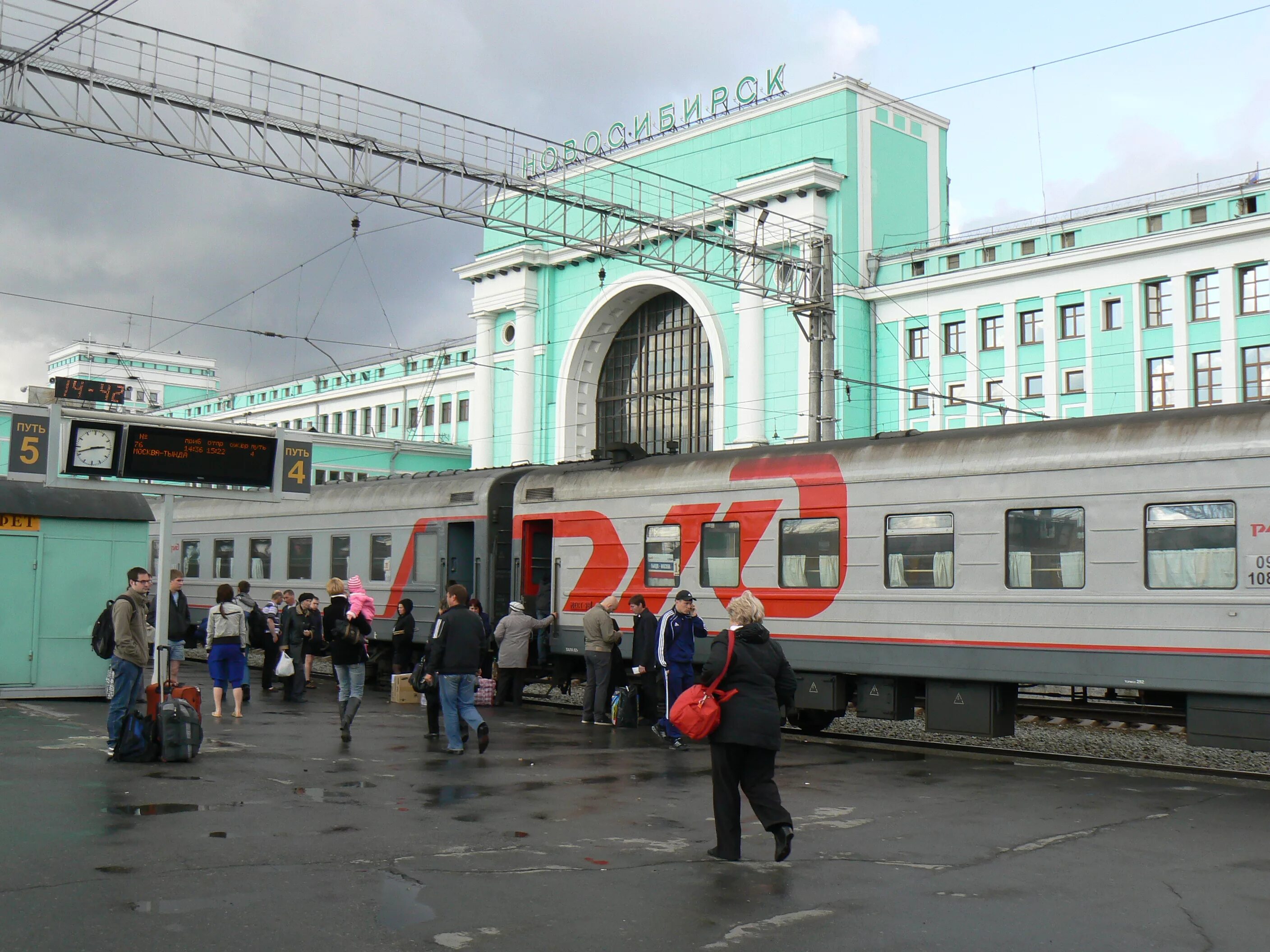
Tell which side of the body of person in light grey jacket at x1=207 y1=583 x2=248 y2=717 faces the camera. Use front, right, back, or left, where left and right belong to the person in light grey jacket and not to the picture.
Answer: back

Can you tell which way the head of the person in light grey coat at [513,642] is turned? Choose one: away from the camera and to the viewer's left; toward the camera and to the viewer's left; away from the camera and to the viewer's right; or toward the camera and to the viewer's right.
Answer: away from the camera and to the viewer's right

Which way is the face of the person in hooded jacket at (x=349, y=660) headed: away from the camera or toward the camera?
away from the camera

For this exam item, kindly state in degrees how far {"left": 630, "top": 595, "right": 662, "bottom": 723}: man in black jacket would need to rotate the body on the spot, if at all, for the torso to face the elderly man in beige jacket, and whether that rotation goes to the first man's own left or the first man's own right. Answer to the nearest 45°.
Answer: approximately 45° to the first man's own right

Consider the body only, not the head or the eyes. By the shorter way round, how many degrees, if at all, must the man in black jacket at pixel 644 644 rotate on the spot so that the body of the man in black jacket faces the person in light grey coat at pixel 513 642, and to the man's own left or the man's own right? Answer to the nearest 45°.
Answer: approximately 45° to the man's own right

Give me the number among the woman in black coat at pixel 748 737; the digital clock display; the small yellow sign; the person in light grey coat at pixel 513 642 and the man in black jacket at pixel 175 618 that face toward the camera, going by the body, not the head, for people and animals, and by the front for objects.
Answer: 3

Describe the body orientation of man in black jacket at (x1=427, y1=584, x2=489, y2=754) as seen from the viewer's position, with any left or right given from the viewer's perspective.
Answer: facing away from the viewer and to the left of the viewer

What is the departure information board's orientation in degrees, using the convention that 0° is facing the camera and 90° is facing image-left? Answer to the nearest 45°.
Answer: approximately 0°
